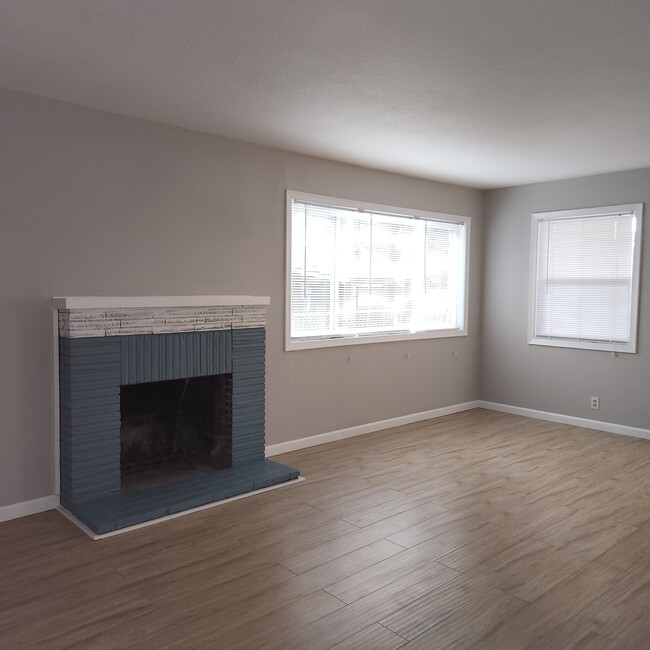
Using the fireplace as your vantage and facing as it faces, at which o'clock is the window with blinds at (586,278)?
The window with blinds is roughly at 10 o'clock from the fireplace.

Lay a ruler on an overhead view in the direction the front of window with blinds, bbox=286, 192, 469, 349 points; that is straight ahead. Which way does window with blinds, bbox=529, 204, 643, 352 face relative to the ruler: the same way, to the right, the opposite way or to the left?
to the right

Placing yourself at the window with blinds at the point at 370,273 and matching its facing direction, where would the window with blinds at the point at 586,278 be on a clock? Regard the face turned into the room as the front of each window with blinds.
the window with blinds at the point at 586,278 is roughly at 10 o'clock from the window with blinds at the point at 370,273.

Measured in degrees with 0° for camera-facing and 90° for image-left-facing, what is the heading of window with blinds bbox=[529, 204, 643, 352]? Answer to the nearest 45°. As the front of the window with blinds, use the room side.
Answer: approximately 45°

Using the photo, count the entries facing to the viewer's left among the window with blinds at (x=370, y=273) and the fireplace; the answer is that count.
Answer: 0

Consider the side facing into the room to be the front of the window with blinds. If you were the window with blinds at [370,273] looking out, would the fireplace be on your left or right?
on your right

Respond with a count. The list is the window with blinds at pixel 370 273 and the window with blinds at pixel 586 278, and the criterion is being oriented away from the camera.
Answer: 0

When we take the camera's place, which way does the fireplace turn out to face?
facing the viewer and to the right of the viewer

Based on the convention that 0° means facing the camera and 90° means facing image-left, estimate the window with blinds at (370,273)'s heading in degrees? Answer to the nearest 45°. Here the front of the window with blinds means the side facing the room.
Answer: approximately 315°

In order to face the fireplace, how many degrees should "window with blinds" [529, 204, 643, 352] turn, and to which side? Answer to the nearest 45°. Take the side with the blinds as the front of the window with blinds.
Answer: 0° — it already faces it

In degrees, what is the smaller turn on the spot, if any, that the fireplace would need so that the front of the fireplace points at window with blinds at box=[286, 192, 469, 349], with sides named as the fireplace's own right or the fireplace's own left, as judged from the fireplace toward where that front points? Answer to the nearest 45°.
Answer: approximately 90° to the fireplace's own left
